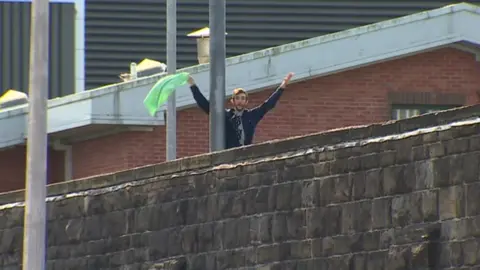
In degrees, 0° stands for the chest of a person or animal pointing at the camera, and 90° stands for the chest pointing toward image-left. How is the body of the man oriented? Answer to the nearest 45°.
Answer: approximately 0°

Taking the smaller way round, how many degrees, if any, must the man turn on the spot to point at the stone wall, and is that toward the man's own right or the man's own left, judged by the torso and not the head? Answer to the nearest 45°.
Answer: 0° — they already face it

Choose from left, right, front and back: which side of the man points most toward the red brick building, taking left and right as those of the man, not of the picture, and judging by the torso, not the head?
back

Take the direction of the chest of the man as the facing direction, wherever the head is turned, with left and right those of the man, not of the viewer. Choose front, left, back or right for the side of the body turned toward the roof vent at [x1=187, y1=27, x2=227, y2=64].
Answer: back

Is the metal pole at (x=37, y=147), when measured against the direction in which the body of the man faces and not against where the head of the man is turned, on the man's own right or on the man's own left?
on the man's own right

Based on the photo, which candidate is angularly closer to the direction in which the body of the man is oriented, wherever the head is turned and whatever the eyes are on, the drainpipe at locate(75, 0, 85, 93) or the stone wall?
the stone wall
